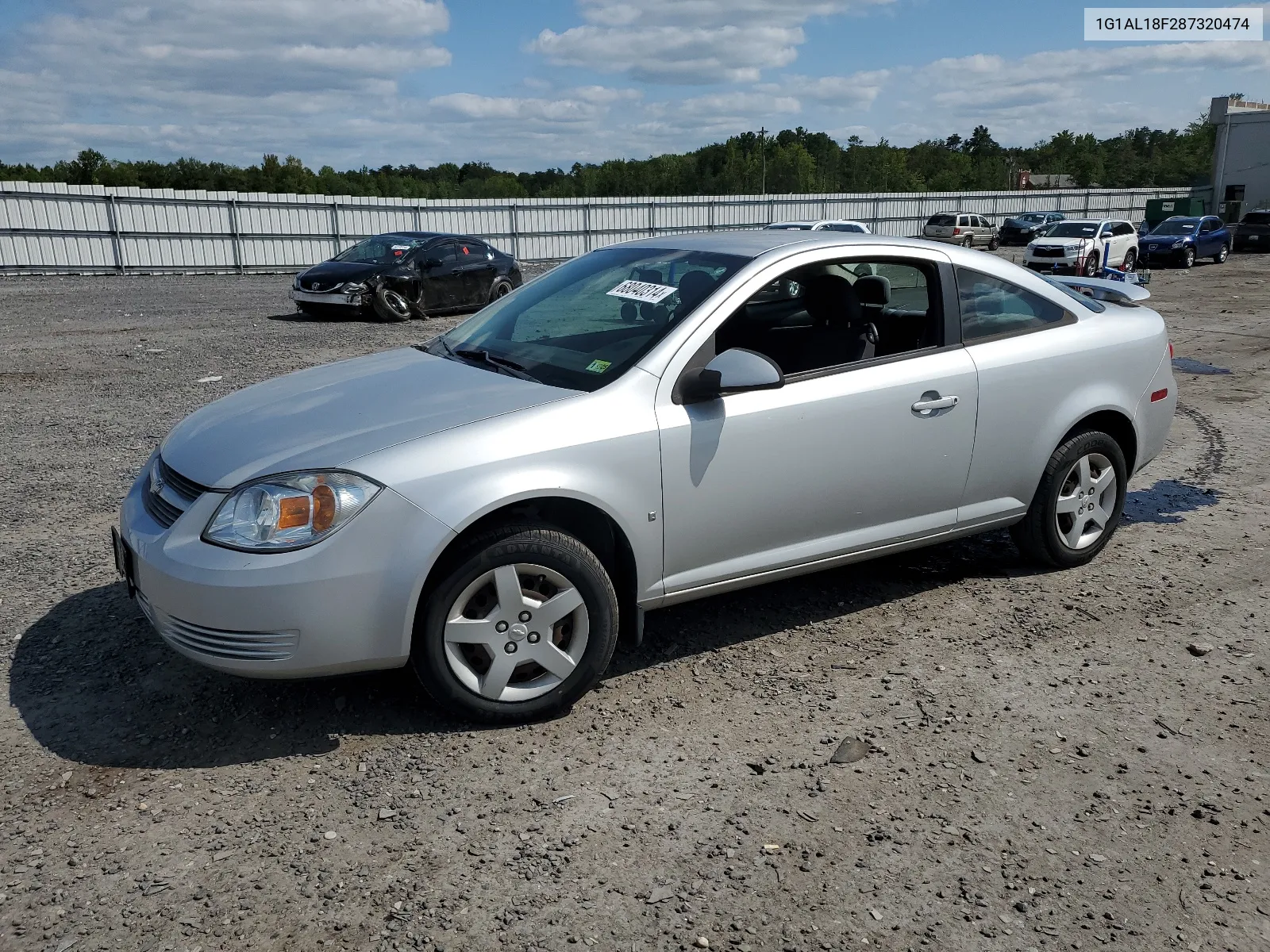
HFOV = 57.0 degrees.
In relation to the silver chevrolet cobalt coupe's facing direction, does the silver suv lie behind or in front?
behind

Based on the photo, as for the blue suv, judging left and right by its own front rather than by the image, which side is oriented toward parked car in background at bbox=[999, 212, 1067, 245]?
right

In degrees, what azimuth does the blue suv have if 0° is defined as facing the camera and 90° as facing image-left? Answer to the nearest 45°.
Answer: approximately 45°

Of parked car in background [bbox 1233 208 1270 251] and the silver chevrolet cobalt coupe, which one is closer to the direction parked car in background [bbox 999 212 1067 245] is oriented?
the silver chevrolet cobalt coupe

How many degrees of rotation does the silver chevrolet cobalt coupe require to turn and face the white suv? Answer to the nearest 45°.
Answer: approximately 180°

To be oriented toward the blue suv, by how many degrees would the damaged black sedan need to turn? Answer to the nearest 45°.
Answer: approximately 180°

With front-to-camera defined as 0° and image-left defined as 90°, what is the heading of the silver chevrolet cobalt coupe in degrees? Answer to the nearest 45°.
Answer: approximately 45°

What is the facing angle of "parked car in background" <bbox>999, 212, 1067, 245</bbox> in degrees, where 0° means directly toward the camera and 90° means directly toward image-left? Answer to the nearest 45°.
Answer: approximately 45°

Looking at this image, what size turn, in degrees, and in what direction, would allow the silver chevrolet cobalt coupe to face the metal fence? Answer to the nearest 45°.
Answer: approximately 135° to its right

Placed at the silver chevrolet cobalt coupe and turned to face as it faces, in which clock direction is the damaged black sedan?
The damaged black sedan is roughly at 4 o'clock from the silver chevrolet cobalt coupe.

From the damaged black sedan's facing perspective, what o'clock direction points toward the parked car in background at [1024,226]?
The parked car in background is roughly at 6 o'clock from the damaged black sedan.
